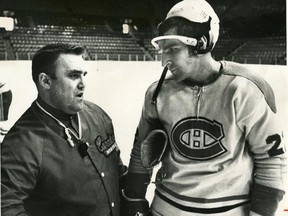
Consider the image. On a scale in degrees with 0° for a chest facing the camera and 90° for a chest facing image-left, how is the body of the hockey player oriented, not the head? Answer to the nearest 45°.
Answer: approximately 45°
